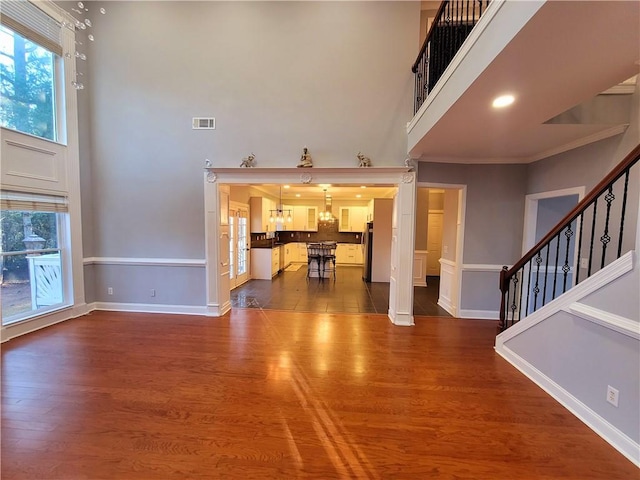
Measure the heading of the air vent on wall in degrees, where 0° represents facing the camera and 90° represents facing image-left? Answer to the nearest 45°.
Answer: approximately 0°

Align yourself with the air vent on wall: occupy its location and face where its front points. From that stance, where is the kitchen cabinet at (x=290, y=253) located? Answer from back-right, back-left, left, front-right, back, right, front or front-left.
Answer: back-left

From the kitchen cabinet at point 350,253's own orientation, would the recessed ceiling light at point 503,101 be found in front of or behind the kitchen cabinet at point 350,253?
in front

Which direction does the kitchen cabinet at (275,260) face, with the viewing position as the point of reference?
facing the viewer and to the right of the viewer

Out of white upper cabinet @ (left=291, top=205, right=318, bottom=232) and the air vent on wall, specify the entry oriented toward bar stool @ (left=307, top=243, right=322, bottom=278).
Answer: the white upper cabinet

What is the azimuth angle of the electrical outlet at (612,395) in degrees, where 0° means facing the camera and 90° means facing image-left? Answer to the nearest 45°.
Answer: approximately 45°

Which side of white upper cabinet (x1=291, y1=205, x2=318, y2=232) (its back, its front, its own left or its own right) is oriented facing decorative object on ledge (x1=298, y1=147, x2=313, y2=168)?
front

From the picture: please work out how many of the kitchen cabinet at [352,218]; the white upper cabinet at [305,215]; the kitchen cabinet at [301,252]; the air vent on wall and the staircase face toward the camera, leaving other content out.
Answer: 4

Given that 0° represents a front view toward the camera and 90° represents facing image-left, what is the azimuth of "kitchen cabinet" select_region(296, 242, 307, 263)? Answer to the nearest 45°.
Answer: approximately 0°

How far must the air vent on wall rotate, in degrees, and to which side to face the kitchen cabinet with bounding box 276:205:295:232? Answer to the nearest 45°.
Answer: approximately 135° to its left

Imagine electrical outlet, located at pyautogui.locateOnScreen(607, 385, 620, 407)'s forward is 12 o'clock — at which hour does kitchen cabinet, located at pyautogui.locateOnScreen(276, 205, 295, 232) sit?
The kitchen cabinet is roughly at 2 o'clock from the electrical outlet.
